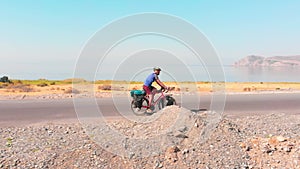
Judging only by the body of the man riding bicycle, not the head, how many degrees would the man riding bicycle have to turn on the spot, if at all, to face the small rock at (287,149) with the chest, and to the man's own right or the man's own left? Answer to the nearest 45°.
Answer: approximately 45° to the man's own right

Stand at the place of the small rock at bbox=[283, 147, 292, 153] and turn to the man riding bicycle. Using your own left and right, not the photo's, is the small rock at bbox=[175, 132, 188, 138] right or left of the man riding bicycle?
left

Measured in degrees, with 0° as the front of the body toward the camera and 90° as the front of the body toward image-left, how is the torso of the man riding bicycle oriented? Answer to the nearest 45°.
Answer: approximately 270°

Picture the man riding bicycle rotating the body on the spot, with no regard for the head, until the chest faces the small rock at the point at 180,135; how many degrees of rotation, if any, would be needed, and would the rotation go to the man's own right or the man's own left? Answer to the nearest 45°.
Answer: approximately 90° to the man's own right
